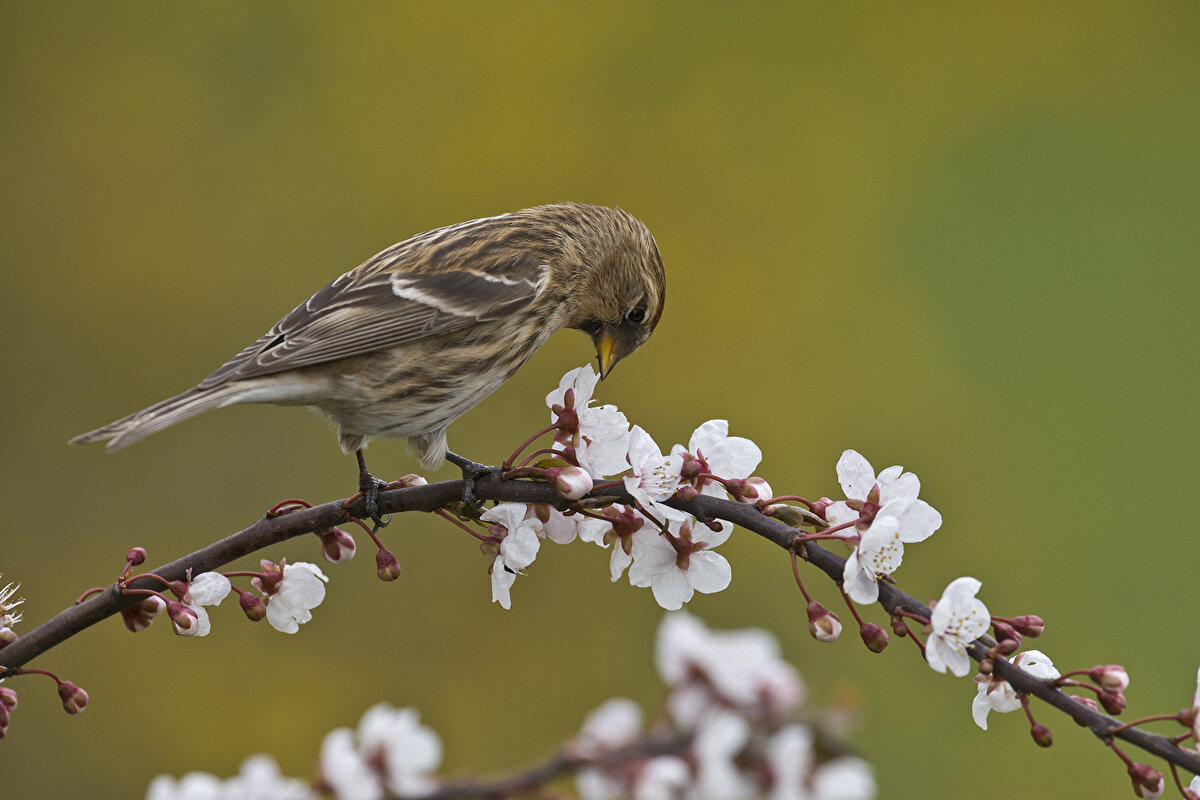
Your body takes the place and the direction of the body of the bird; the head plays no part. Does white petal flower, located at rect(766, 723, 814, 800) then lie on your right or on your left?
on your right

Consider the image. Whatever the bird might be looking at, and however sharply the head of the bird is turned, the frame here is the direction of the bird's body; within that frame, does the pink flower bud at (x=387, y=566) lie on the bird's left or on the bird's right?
on the bird's right

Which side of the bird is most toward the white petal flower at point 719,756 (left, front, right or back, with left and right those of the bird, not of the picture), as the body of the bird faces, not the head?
right

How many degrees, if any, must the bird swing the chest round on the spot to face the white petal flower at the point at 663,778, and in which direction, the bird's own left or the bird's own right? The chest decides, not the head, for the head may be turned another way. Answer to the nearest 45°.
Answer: approximately 90° to the bird's own right

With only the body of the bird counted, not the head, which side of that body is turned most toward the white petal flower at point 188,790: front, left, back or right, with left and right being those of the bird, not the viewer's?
right

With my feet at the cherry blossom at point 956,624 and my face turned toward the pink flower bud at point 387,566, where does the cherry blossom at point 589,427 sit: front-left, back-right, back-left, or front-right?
front-right

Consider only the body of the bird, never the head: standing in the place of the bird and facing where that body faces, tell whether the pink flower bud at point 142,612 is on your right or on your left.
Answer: on your right

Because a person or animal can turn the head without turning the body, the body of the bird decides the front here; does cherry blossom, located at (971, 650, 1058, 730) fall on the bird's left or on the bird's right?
on the bird's right

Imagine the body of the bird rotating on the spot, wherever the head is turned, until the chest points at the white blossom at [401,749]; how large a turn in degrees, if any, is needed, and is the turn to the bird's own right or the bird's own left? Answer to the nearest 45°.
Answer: approximately 90° to the bird's own right

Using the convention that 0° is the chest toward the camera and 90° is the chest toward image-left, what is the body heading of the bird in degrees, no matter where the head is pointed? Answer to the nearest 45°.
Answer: approximately 270°
